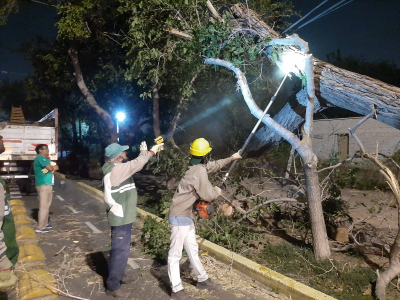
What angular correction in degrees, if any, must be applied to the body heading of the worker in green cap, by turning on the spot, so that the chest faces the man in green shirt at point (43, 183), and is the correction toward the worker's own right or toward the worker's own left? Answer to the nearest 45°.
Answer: approximately 135° to the worker's own left

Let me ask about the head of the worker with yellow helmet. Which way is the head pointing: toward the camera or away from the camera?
away from the camera

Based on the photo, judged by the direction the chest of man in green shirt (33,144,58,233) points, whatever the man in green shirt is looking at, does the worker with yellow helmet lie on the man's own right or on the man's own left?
on the man's own right

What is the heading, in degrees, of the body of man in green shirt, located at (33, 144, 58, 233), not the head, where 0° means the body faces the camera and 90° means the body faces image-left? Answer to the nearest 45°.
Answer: approximately 270°

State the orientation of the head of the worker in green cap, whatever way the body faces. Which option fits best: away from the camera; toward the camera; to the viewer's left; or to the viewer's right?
to the viewer's right

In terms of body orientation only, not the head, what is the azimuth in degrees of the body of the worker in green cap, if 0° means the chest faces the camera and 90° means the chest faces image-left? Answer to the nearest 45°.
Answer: approximately 270°

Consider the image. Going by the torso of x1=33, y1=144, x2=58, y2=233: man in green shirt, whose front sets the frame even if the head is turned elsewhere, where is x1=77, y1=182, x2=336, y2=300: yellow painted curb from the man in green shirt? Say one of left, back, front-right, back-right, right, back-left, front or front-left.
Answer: front-right

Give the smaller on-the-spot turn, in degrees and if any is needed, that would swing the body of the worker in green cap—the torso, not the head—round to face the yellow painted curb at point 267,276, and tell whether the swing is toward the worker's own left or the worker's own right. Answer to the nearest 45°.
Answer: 0° — they already face it
